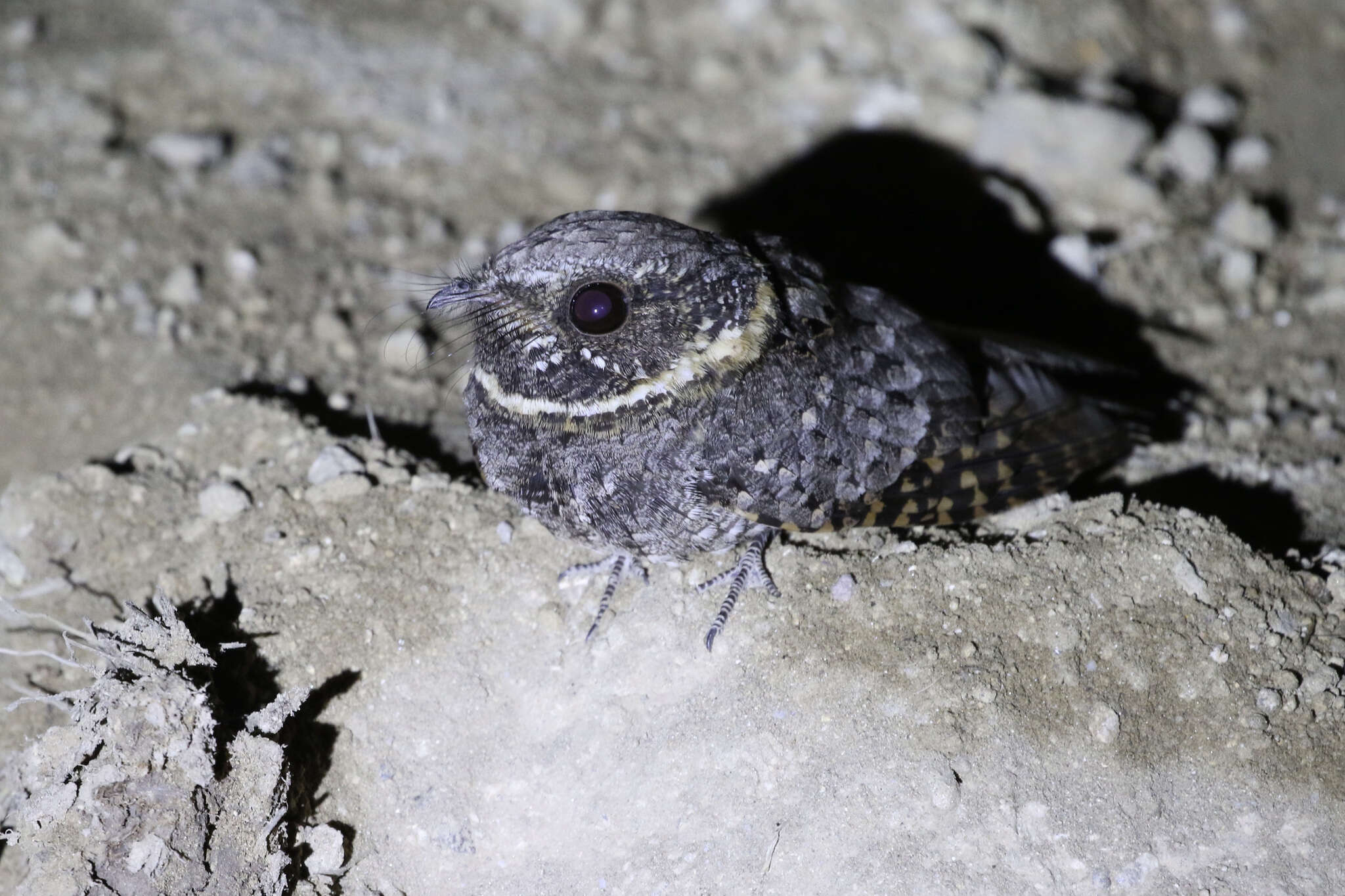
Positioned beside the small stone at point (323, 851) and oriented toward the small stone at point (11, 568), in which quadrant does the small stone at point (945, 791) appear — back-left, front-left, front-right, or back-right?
back-right

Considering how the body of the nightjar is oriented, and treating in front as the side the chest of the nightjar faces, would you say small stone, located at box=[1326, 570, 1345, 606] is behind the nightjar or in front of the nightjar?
behind

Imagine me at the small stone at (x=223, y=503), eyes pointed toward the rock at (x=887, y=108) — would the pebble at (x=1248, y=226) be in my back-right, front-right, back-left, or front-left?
front-right

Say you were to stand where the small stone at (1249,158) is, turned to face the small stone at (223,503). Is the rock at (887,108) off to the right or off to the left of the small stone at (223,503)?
right

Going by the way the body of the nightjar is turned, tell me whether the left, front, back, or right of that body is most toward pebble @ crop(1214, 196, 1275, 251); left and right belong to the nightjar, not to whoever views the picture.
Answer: back

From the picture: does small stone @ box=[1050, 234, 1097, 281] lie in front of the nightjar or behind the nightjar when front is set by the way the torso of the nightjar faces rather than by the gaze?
behind

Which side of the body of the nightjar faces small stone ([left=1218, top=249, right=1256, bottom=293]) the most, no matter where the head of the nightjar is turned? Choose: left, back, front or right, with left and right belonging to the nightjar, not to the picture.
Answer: back

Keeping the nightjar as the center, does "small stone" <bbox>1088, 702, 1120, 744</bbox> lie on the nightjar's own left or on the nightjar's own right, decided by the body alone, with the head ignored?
on the nightjar's own left

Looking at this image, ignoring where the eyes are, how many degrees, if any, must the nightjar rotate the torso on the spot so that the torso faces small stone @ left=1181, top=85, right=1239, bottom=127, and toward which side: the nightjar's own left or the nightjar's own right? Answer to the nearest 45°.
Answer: approximately 135° to the nightjar's own right

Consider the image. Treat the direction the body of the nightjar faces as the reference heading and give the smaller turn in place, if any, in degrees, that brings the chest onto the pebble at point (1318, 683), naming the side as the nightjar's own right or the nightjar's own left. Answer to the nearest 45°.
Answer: approximately 135° to the nightjar's own left

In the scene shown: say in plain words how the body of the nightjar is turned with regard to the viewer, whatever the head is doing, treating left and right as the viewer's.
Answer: facing the viewer and to the left of the viewer

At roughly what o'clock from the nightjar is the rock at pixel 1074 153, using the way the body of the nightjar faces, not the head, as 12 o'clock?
The rock is roughly at 5 o'clock from the nightjar.
